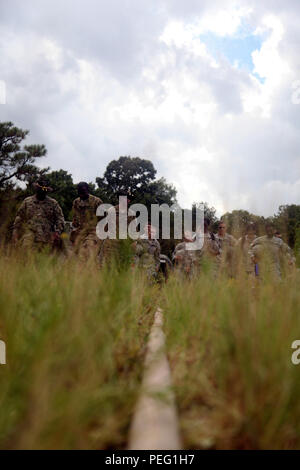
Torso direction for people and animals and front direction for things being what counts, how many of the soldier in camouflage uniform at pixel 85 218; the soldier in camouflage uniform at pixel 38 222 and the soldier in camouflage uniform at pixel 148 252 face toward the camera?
3

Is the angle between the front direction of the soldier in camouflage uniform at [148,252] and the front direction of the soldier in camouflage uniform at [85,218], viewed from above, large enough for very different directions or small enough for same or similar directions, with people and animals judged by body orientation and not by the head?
same or similar directions

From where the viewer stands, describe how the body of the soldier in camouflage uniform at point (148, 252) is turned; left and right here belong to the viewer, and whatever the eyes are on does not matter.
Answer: facing the viewer

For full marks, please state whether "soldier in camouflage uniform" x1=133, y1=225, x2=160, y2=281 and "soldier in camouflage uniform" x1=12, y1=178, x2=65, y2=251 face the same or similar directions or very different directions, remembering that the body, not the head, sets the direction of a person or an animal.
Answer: same or similar directions

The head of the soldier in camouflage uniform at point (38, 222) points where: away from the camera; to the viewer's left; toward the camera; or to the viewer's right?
toward the camera

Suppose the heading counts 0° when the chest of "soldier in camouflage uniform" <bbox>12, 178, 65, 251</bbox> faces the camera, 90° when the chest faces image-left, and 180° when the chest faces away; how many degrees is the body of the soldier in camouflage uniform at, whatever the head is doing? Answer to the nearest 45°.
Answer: approximately 0°

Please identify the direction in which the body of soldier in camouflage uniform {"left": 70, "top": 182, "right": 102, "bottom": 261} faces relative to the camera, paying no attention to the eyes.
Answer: toward the camera

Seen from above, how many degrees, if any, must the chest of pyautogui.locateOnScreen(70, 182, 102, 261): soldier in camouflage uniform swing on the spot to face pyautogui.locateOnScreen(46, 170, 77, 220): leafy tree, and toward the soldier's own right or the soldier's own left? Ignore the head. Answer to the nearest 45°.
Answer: approximately 180°

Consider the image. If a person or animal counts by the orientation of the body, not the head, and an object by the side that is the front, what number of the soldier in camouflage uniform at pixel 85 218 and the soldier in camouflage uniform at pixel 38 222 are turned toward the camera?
2
